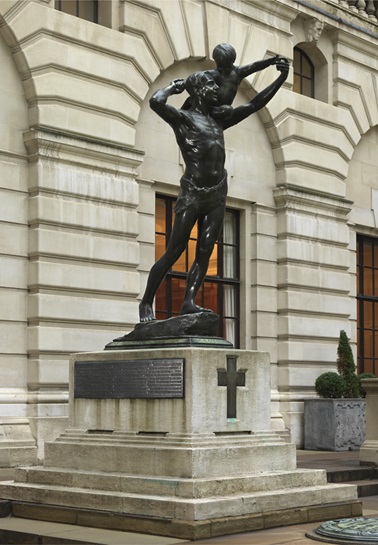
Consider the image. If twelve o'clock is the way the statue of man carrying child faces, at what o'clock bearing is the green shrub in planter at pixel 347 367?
The green shrub in planter is roughly at 8 o'clock from the statue of man carrying child.

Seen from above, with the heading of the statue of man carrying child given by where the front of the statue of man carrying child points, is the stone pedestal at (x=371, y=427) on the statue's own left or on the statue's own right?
on the statue's own left

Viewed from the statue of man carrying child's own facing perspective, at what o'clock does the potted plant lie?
The potted plant is roughly at 8 o'clock from the statue of man carrying child.

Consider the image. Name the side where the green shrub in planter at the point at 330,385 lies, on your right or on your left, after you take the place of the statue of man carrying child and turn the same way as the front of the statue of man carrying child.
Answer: on your left

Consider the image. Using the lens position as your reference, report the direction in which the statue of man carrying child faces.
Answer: facing the viewer and to the right of the viewer
